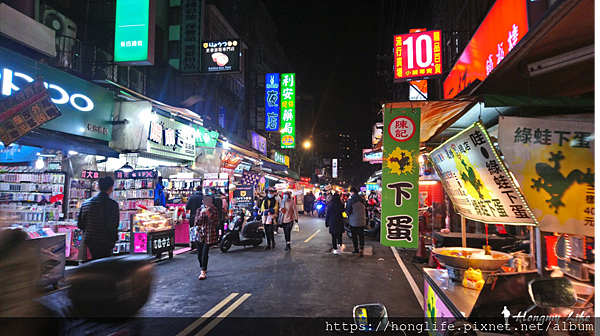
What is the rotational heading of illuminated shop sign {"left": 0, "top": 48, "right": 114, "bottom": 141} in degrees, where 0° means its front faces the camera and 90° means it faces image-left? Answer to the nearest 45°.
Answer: approximately 315°

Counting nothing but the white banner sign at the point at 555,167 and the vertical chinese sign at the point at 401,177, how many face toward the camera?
2

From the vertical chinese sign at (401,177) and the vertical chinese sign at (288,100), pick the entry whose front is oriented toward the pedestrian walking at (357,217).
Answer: the vertical chinese sign at (288,100)

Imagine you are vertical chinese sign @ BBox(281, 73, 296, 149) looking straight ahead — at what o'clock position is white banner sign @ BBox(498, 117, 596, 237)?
The white banner sign is roughly at 12 o'clock from the vertical chinese sign.

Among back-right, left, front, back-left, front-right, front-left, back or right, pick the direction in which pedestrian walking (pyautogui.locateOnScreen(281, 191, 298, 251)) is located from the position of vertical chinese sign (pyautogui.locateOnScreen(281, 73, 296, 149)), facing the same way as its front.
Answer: front

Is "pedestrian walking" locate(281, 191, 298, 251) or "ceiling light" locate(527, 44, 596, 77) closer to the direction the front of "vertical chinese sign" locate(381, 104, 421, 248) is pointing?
the ceiling light

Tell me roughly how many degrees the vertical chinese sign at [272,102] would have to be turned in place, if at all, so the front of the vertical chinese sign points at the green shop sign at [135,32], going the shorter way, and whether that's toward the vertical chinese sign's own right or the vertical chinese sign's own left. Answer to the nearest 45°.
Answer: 0° — it already faces it

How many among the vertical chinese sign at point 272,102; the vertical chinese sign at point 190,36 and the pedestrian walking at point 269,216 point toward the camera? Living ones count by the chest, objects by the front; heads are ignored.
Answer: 3

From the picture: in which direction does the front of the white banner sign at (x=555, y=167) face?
toward the camera

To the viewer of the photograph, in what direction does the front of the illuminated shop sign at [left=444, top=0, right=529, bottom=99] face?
facing the viewer and to the left of the viewer

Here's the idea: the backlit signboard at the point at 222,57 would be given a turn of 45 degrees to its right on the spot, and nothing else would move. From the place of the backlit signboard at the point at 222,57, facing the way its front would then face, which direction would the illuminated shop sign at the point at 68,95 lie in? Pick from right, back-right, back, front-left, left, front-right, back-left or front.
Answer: front

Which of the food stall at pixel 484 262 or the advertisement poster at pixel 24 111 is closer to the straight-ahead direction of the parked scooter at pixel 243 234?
the advertisement poster

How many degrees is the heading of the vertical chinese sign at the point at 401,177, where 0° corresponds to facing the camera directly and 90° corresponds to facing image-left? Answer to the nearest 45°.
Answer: approximately 0°

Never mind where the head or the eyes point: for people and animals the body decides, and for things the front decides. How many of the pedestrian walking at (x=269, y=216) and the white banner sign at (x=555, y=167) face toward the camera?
2

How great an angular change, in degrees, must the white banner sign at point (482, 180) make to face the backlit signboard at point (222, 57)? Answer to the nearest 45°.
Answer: approximately 90° to its right

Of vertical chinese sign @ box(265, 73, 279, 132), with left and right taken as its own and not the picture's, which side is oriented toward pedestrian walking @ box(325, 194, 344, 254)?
front

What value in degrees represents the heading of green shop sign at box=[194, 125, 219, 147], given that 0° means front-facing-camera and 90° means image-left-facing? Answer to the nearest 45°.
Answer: approximately 315°
